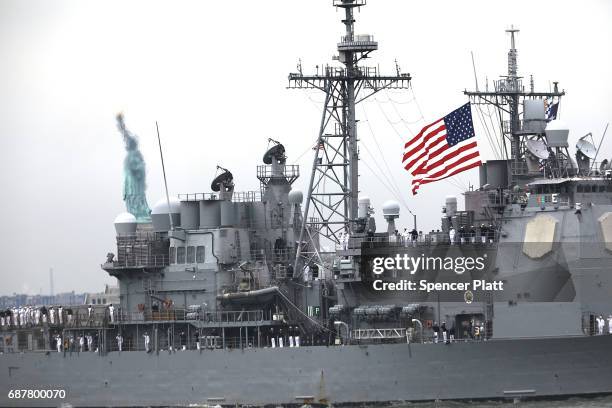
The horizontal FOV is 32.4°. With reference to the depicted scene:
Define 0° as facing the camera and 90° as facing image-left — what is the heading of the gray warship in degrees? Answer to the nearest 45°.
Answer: approximately 270°
